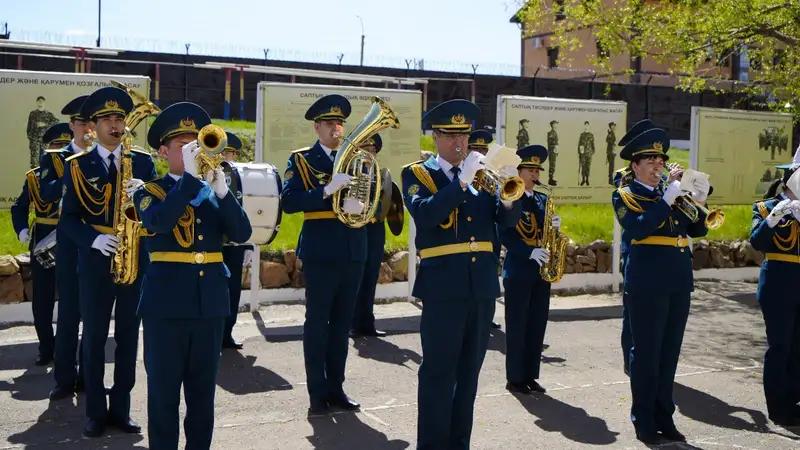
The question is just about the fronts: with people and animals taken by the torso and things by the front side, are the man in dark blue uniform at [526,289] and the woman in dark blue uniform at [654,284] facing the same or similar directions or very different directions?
same or similar directions

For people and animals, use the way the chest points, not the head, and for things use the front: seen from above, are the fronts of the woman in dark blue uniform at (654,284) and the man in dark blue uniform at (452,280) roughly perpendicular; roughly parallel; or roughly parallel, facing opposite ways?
roughly parallel

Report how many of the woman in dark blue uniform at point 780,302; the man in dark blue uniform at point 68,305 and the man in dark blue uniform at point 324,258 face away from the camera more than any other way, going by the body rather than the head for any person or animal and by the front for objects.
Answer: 0

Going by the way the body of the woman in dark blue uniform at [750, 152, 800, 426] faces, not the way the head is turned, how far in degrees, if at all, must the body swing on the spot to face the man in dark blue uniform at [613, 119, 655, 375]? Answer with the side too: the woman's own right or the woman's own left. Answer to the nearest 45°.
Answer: approximately 135° to the woman's own right

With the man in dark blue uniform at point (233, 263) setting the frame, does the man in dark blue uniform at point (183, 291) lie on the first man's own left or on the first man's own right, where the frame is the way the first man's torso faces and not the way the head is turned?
on the first man's own right

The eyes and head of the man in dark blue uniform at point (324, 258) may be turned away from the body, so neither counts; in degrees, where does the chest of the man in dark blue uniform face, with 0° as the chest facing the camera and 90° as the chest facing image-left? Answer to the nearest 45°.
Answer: approximately 315°

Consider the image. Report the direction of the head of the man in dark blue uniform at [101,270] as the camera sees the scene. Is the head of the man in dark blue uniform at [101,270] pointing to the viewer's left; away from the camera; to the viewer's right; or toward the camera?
toward the camera

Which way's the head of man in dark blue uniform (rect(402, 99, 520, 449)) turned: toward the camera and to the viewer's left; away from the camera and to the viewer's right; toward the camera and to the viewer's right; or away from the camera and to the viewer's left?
toward the camera and to the viewer's right

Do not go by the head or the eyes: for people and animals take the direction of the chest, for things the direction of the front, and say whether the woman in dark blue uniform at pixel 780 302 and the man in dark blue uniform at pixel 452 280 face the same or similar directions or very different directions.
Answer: same or similar directions

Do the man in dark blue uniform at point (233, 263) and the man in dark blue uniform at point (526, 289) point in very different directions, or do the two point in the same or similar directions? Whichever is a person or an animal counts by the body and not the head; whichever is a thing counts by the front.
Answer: same or similar directions

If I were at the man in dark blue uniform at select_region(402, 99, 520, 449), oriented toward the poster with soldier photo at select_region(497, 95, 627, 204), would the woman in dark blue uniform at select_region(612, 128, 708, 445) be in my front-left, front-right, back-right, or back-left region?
front-right

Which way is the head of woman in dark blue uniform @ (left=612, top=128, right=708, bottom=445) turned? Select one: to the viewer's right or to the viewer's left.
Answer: to the viewer's right

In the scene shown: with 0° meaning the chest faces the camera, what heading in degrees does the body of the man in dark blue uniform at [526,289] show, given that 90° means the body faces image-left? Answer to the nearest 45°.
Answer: approximately 315°

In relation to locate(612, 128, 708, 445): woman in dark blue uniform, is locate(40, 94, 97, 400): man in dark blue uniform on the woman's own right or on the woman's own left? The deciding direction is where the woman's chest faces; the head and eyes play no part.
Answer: on the woman's own right

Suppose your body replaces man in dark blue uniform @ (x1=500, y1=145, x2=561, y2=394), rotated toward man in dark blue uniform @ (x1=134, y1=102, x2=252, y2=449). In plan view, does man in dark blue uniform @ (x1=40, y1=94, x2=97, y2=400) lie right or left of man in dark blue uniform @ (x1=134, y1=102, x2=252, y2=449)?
right

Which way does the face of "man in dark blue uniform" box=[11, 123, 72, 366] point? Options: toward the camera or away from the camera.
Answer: toward the camera

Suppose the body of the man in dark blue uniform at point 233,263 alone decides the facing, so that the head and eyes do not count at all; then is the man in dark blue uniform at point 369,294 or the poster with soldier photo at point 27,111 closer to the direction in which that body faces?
the man in dark blue uniform

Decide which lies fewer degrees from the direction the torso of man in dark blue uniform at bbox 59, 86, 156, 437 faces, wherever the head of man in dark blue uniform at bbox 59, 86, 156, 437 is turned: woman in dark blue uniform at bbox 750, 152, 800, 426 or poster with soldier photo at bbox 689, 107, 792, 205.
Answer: the woman in dark blue uniform

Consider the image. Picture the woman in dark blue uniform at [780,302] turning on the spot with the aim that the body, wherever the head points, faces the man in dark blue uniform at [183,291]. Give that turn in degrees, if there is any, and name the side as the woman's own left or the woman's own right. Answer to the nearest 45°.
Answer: approximately 90° to the woman's own right

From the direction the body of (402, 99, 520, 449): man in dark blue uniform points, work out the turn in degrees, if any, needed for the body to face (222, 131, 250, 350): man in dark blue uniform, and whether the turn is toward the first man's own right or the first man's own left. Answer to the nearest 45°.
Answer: approximately 180°

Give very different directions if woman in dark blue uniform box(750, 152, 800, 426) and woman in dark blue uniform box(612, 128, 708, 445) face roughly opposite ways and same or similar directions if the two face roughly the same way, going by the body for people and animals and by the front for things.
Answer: same or similar directions
